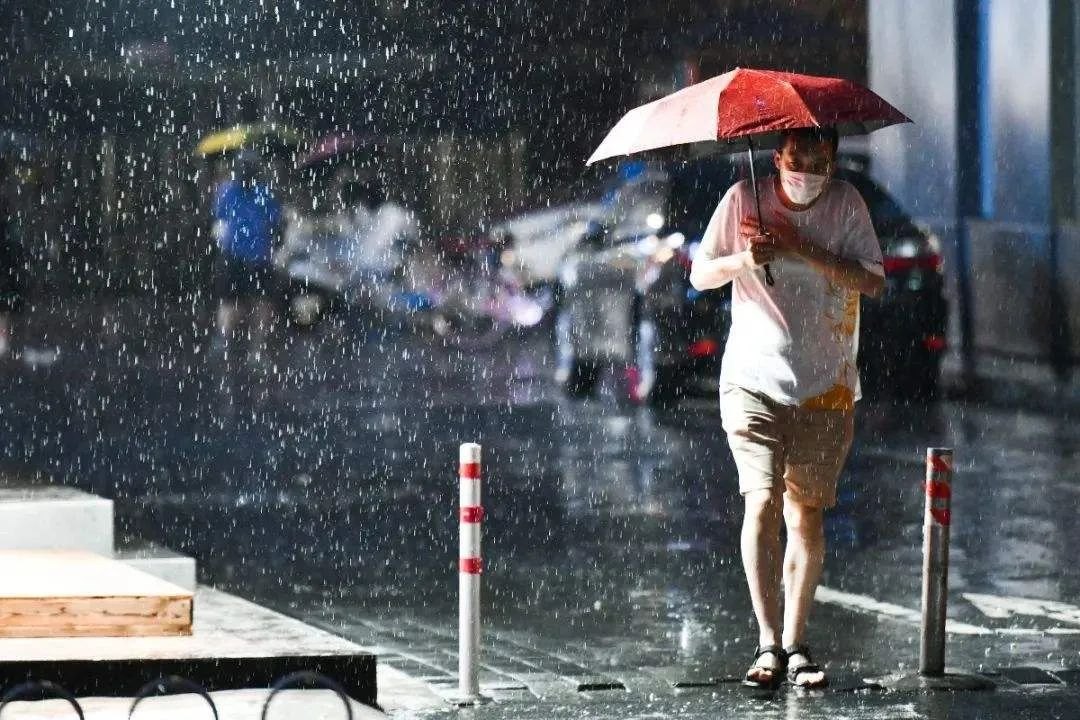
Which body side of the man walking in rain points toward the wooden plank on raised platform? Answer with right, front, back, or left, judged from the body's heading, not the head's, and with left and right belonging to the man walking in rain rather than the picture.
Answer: right

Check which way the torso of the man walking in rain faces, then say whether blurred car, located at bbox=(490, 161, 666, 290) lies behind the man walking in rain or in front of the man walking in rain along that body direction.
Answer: behind

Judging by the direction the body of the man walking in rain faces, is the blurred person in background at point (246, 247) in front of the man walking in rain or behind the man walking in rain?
behind

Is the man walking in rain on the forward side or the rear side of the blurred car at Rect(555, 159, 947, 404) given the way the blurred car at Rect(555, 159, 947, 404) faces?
on the rear side

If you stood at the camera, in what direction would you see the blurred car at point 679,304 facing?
facing away from the viewer and to the left of the viewer
